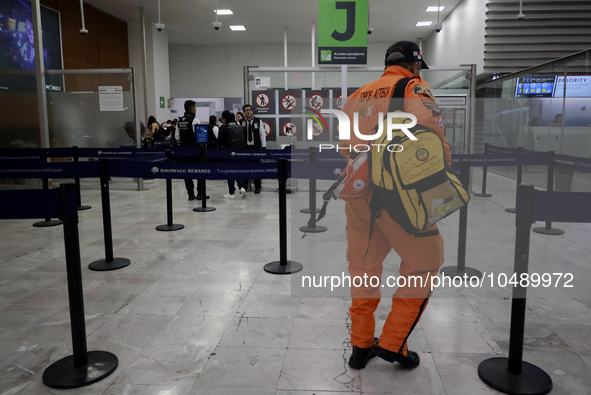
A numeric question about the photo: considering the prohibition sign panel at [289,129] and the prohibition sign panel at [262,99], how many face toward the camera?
2

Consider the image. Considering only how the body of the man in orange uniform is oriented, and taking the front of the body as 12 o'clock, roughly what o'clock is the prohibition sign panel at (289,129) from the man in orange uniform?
The prohibition sign panel is roughly at 10 o'clock from the man in orange uniform.

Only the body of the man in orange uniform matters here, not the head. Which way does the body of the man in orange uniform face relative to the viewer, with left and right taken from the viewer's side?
facing away from the viewer and to the right of the viewer

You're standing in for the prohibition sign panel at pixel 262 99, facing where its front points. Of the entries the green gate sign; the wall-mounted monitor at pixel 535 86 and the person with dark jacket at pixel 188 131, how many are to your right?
1

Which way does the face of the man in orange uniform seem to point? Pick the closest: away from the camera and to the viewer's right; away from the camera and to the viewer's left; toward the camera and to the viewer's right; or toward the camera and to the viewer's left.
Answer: away from the camera and to the viewer's right

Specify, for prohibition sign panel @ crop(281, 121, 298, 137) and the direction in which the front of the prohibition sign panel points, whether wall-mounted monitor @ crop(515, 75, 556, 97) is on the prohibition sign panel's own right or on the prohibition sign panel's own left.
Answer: on the prohibition sign panel's own left

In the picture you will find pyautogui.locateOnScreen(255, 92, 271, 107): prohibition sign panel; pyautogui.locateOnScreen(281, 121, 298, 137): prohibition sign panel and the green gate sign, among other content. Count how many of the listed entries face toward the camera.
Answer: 3

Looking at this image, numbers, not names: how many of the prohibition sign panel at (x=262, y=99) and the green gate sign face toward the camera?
2

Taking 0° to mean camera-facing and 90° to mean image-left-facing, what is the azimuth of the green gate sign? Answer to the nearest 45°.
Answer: approximately 0°
